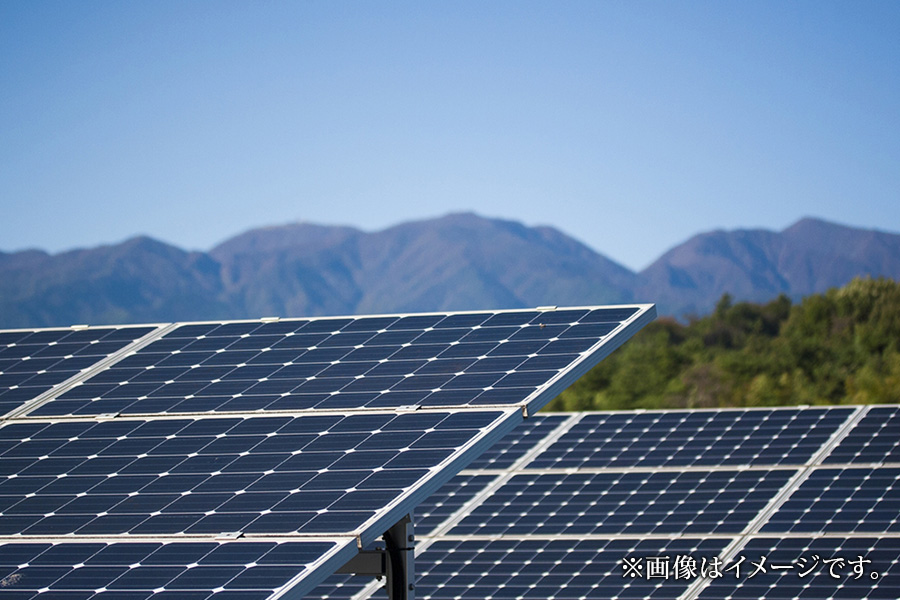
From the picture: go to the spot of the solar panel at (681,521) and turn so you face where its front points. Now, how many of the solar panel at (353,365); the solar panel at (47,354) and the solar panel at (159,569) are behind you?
0

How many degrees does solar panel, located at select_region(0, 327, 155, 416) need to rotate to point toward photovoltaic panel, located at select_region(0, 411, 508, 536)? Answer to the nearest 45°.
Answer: approximately 45° to its left

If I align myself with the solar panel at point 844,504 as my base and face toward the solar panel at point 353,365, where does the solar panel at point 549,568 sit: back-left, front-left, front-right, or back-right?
front-right

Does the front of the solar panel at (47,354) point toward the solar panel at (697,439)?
no

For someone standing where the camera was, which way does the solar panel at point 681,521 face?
facing the viewer and to the left of the viewer

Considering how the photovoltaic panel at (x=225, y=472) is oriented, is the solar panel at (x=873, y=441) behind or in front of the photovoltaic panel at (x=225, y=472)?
behind

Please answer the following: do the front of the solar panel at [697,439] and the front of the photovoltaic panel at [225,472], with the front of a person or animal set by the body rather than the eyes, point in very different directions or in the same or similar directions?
same or similar directions

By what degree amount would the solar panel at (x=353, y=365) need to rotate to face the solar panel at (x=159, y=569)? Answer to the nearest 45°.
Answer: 0° — it already faces it

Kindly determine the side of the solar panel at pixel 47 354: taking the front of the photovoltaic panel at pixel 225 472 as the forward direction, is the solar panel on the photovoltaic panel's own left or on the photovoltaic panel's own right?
on the photovoltaic panel's own right

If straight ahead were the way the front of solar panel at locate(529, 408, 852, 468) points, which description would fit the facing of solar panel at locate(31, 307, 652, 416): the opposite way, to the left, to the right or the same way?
the same way

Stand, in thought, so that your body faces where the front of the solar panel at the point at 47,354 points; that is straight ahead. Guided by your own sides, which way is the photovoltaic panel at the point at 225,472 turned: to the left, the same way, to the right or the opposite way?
the same way

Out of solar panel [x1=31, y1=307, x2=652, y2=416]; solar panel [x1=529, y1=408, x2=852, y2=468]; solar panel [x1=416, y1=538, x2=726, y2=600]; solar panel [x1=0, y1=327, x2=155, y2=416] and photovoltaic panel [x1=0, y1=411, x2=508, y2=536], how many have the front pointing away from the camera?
0

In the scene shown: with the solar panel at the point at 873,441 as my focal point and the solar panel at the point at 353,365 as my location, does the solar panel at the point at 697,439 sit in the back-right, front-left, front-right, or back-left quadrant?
front-left

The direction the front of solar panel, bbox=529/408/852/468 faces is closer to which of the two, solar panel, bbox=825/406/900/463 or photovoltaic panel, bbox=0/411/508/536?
the photovoltaic panel

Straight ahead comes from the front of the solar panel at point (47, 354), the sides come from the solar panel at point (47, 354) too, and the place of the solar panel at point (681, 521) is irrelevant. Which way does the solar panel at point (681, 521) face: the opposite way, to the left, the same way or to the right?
the same way

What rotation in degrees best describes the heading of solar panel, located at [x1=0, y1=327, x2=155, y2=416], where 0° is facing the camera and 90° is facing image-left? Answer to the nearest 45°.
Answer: approximately 45°

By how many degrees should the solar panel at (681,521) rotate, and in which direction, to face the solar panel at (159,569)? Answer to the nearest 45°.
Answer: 0° — it already faces it

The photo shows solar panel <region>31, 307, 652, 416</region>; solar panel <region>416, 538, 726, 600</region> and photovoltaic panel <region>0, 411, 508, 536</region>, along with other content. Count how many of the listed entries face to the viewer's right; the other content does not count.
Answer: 0
